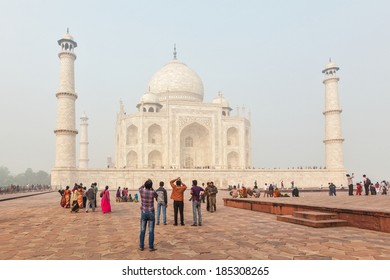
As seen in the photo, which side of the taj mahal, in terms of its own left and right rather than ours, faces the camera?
front

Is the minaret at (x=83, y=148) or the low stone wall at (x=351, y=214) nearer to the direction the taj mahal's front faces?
the low stone wall

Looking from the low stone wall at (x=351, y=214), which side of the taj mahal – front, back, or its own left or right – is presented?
front

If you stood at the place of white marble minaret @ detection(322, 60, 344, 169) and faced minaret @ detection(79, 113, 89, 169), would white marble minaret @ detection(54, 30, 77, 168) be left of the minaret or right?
left

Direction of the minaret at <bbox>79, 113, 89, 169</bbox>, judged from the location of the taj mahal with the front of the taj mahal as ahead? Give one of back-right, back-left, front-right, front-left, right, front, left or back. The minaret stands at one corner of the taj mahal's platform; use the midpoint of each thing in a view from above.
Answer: back-right
